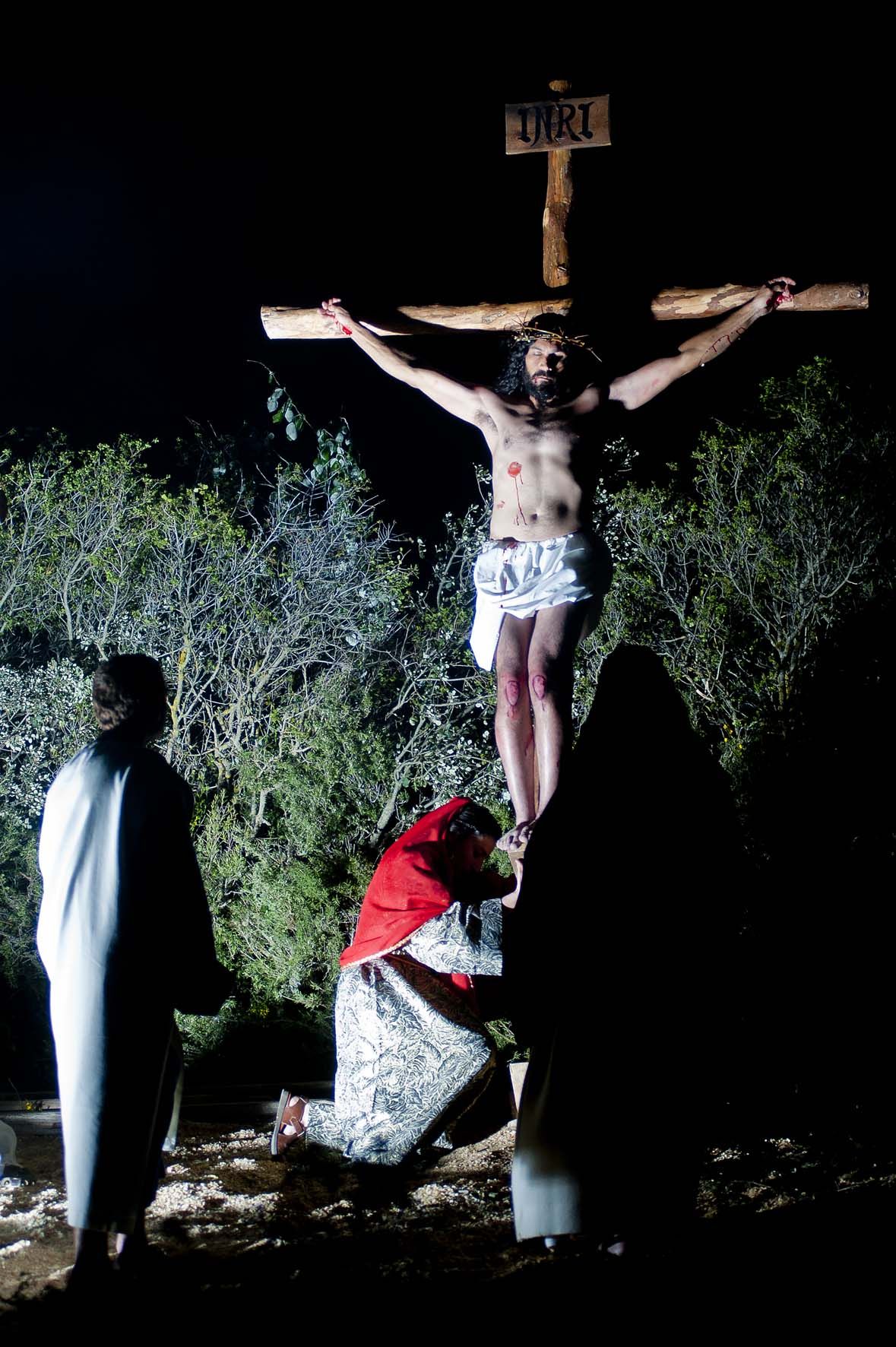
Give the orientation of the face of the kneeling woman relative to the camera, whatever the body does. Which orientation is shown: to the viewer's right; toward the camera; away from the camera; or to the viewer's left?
to the viewer's right

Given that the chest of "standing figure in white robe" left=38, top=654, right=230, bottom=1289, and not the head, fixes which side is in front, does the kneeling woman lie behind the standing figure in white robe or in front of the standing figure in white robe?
in front

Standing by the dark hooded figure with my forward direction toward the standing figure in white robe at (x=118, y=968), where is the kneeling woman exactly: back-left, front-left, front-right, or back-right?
front-right

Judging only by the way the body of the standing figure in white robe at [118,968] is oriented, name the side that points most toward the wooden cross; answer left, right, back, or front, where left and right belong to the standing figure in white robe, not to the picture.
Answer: front

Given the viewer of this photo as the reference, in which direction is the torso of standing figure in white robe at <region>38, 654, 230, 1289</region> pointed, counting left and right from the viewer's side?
facing away from the viewer and to the right of the viewer

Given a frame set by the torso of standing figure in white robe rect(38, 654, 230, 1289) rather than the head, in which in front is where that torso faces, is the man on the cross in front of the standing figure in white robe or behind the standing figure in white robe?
in front

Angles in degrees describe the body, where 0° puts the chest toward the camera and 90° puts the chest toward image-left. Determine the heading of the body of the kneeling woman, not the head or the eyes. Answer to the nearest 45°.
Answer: approximately 270°

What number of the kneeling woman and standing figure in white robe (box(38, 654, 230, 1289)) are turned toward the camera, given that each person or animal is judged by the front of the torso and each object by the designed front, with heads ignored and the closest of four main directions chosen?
0

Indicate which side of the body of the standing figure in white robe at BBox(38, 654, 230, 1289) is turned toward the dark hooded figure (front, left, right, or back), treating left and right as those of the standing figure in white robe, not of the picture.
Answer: right
